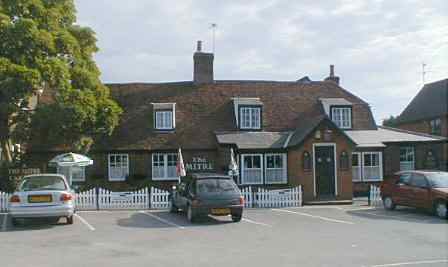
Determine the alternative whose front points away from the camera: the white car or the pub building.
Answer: the white car

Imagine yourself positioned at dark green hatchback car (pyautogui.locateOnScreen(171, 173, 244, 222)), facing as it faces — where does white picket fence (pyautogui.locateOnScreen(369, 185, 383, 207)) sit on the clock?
The white picket fence is roughly at 3 o'clock from the dark green hatchback car.

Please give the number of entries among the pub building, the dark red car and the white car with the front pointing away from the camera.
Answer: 1

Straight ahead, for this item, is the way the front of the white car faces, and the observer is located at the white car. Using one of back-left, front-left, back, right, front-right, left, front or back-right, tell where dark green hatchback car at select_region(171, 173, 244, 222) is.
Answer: right

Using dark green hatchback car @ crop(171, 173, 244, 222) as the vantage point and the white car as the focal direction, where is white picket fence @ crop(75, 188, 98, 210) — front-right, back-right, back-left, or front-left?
front-right

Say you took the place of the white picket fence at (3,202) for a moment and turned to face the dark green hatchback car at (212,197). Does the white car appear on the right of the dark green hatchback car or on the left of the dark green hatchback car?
right

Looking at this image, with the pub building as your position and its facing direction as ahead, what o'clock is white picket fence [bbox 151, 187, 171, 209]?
The white picket fence is roughly at 1 o'clock from the pub building.

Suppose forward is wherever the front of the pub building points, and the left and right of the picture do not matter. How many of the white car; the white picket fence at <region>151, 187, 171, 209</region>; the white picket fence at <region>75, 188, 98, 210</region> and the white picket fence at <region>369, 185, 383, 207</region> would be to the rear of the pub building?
0

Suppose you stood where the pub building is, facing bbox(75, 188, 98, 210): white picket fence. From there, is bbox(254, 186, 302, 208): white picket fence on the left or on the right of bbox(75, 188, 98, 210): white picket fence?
left

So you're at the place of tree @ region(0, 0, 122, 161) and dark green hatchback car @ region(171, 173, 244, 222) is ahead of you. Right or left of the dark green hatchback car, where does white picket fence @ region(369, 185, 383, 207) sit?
left

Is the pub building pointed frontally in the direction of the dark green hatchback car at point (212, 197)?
yes

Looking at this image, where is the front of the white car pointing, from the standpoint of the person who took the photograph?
facing away from the viewer

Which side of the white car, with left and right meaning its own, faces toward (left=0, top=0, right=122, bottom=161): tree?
front

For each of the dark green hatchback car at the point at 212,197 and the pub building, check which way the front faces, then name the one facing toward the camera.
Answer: the pub building

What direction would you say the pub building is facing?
toward the camera

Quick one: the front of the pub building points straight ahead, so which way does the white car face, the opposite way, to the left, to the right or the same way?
the opposite way

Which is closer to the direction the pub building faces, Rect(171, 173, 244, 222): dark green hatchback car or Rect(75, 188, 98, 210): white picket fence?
the dark green hatchback car

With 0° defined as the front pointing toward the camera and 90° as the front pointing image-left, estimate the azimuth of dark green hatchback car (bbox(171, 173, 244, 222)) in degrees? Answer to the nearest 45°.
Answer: approximately 135°
